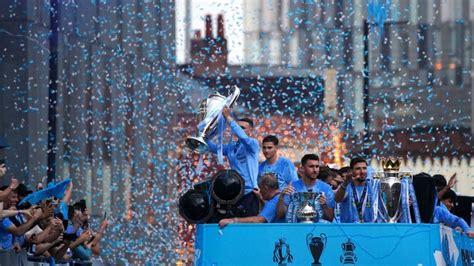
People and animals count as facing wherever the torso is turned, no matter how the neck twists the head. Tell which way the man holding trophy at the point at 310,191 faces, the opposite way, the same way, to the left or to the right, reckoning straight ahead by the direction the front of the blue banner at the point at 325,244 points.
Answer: the same way

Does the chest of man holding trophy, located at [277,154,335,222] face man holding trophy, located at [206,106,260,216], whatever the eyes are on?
no

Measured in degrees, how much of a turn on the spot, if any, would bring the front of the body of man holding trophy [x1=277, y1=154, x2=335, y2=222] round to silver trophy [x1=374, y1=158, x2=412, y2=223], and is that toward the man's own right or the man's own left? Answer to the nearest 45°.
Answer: approximately 45° to the man's own left

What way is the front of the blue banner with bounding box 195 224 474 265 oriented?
toward the camera

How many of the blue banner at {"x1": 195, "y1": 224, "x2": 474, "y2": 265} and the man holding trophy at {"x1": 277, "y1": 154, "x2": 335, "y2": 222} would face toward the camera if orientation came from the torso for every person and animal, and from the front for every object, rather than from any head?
2

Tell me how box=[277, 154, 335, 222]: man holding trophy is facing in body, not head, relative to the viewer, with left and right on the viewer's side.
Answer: facing the viewer

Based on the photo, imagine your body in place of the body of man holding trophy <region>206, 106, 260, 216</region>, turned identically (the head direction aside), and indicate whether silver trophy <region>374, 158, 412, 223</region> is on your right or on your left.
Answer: on your left

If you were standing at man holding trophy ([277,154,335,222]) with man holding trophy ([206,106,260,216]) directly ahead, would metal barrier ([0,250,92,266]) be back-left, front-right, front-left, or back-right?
front-left

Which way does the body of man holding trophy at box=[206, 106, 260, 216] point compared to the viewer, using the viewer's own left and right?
facing the viewer and to the left of the viewer

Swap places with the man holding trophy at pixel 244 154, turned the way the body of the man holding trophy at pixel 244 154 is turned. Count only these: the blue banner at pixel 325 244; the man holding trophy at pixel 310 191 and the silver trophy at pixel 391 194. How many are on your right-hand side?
0
